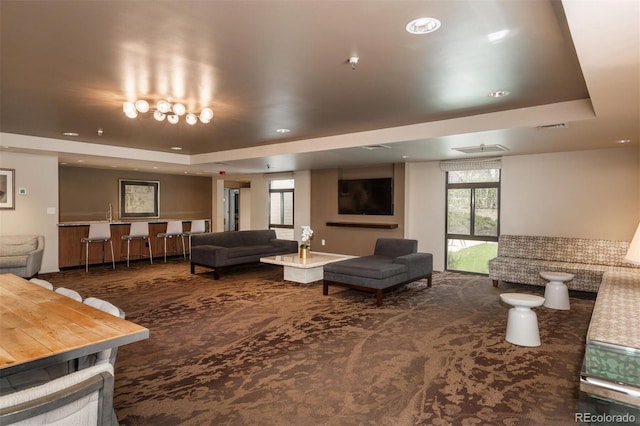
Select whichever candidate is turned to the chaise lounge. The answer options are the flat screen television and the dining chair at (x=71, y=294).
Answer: the flat screen television

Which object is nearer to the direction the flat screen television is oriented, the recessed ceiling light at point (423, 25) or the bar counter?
the recessed ceiling light

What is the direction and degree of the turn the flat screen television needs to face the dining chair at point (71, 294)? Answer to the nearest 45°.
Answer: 0° — it already faces it

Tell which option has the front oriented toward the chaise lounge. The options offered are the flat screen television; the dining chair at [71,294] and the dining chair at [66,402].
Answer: the flat screen television

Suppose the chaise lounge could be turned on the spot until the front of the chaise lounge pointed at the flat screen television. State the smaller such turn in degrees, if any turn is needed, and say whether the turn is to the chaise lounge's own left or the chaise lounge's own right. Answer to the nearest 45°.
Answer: approximately 135° to the chaise lounge's own right

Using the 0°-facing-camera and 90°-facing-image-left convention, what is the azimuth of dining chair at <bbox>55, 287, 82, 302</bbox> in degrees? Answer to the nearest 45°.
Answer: approximately 45°
